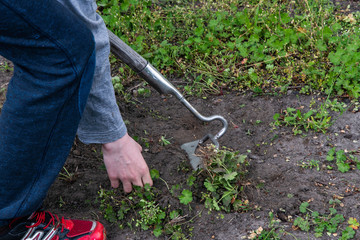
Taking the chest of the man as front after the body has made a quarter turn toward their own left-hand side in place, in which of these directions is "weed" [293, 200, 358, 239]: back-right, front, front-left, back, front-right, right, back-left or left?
right

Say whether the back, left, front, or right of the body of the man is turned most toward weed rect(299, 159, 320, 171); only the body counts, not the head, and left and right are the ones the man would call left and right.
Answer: front

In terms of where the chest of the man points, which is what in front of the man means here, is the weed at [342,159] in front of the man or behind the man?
in front

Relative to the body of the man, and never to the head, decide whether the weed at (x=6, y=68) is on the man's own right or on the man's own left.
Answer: on the man's own left

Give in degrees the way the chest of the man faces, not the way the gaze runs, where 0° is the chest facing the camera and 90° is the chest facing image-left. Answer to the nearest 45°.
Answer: approximately 270°

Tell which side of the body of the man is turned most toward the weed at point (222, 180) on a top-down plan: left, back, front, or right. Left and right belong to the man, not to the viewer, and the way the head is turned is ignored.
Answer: front

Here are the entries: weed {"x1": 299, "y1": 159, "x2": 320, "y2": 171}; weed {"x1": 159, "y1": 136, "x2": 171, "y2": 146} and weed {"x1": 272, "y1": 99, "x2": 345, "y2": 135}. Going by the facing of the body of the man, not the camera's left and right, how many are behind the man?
0

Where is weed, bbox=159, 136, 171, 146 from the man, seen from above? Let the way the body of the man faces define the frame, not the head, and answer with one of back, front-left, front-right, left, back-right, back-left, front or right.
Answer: front-left

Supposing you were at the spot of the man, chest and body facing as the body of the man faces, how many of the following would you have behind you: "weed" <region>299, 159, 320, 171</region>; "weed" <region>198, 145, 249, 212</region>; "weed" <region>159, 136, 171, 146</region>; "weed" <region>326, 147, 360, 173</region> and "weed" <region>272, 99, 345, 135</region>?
0
